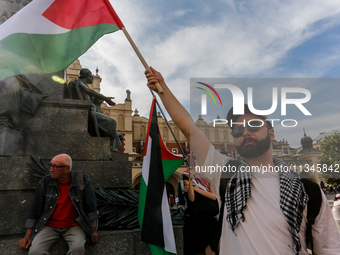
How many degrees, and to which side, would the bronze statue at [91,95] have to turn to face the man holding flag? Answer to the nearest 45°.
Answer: approximately 90° to its right

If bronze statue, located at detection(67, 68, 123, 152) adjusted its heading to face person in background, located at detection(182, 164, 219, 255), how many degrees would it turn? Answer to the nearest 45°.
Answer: approximately 45° to its right

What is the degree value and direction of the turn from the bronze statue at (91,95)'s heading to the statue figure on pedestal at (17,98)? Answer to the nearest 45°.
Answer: approximately 135° to its right

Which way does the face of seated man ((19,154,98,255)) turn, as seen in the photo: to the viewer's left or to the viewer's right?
to the viewer's left

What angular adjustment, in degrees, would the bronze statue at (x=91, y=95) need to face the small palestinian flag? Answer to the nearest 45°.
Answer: approximately 90° to its right

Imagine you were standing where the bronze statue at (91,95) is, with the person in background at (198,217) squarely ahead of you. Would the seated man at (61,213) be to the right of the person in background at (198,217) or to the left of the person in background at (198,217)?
right

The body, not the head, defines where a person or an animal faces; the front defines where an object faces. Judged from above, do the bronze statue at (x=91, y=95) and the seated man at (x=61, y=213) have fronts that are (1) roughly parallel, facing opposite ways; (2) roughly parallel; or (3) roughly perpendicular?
roughly perpendicular

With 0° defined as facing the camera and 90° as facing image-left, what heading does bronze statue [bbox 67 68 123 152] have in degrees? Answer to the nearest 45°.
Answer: approximately 270°

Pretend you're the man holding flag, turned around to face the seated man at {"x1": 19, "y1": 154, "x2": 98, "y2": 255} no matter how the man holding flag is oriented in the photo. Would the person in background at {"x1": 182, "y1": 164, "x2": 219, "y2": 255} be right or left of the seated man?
right

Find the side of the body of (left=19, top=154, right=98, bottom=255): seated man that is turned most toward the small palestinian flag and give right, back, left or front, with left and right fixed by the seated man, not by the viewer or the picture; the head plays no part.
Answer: left

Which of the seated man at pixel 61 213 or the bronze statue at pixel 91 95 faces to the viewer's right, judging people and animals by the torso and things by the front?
the bronze statue

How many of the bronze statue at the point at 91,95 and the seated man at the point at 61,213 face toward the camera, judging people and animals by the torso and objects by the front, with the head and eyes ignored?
1
